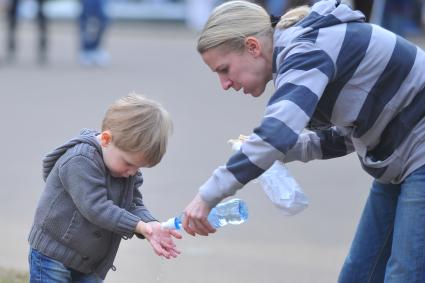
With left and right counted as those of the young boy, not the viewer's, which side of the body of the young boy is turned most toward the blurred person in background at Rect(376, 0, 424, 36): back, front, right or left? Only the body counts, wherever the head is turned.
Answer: left

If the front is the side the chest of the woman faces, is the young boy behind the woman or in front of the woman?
in front

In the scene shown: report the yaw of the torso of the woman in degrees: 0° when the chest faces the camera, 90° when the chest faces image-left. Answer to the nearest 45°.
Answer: approximately 90°

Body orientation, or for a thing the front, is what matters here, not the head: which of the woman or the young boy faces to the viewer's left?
the woman

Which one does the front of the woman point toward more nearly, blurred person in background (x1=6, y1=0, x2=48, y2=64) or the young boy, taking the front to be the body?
the young boy

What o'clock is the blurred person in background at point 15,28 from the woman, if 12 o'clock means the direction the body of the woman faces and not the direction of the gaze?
The blurred person in background is roughly at 2 o'clock from the woman.

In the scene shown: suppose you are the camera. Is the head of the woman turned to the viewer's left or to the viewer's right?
to the viewer's left

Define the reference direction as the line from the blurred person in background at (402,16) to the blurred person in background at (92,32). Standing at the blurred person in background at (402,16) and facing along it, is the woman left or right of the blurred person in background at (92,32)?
left

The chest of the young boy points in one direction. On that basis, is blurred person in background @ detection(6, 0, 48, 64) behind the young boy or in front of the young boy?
behind

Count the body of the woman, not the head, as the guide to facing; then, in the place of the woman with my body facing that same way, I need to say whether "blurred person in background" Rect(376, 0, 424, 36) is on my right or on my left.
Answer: on my right

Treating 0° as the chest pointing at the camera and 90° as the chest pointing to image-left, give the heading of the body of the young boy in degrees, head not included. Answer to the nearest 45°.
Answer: approximately 315°

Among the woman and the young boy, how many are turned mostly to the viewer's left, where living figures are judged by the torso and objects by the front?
1
